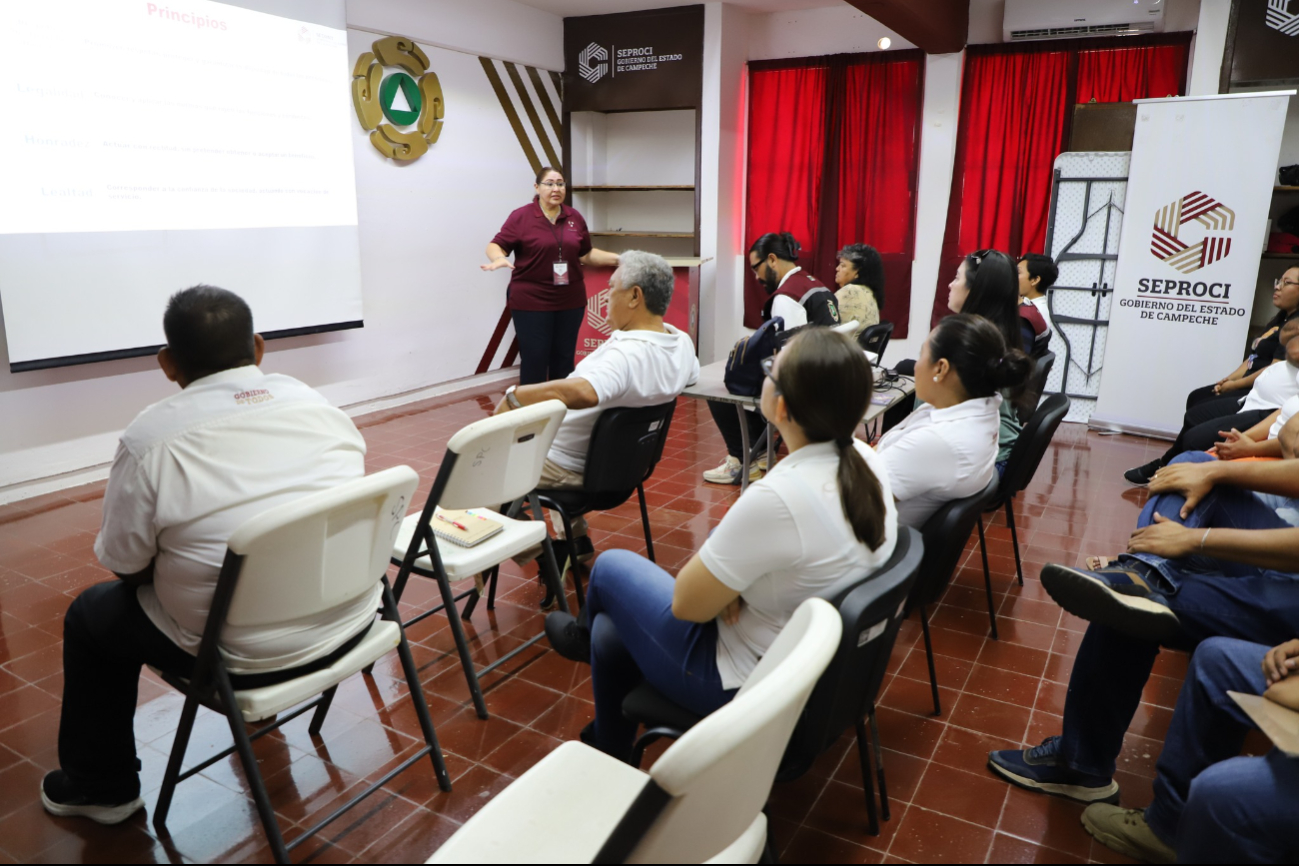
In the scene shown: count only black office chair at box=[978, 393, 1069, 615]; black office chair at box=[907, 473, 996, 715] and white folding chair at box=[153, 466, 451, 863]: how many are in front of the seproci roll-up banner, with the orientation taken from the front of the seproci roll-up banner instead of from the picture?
3

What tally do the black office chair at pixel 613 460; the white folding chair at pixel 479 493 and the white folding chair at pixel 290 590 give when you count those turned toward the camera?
0

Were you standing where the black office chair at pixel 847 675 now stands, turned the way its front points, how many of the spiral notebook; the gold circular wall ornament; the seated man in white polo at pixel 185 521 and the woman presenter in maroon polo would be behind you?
0

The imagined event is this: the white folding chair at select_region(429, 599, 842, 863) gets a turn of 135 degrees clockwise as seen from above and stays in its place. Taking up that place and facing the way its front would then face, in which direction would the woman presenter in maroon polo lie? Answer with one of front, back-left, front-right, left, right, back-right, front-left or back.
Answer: left

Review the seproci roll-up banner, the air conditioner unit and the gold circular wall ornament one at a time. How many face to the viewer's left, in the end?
0

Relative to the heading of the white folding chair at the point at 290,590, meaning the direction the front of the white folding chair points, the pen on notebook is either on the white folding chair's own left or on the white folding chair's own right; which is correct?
on the white folding chair's own right

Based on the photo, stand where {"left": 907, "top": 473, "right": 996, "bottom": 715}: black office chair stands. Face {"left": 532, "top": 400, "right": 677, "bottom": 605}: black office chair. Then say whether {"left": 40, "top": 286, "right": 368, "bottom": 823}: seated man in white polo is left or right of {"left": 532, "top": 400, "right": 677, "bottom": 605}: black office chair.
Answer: left

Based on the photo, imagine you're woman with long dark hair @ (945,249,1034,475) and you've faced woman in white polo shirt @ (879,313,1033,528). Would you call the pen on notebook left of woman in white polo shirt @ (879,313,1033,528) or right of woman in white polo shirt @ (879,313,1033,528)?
right

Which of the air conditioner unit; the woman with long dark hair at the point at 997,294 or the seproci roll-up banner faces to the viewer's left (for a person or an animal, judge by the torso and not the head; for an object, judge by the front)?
the woman with long dark hair

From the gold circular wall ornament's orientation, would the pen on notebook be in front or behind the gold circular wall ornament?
in front

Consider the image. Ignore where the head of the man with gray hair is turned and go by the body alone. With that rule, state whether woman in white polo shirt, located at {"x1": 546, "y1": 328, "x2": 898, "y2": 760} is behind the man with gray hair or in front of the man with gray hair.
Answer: behind

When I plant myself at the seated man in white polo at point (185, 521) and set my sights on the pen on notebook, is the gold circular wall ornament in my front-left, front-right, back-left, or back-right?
front-left

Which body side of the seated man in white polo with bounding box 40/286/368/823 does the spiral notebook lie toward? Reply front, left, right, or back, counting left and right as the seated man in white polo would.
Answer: right

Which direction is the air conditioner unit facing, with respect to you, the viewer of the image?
facing the viewer

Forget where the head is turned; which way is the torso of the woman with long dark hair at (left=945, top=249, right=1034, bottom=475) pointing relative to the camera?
to the viewer's left

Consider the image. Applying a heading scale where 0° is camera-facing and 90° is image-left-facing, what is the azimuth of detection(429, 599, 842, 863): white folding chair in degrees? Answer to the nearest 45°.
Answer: approximately 135°

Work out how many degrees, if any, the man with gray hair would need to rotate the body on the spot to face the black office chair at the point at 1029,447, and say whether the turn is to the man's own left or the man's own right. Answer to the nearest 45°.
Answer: approximately 135° to the man's own right

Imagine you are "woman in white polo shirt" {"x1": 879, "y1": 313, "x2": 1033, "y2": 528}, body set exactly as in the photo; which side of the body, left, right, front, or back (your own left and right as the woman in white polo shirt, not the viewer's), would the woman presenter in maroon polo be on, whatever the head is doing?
front

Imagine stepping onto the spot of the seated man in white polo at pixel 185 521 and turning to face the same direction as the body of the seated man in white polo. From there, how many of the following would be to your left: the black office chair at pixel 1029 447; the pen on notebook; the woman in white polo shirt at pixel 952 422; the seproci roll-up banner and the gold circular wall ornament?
0

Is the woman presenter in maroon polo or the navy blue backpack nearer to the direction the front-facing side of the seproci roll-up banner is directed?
the navy blue backpack

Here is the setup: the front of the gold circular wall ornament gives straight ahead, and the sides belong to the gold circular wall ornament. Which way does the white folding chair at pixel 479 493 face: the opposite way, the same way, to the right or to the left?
the opposite way

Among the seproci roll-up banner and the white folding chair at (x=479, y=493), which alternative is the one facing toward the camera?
the seproci roll-up banner

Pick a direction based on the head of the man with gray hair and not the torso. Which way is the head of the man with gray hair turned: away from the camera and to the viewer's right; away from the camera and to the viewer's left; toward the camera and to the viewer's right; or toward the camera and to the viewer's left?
away from the camera and to the viewer's left

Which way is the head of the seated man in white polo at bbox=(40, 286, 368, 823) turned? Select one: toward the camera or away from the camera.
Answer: away from the camera
